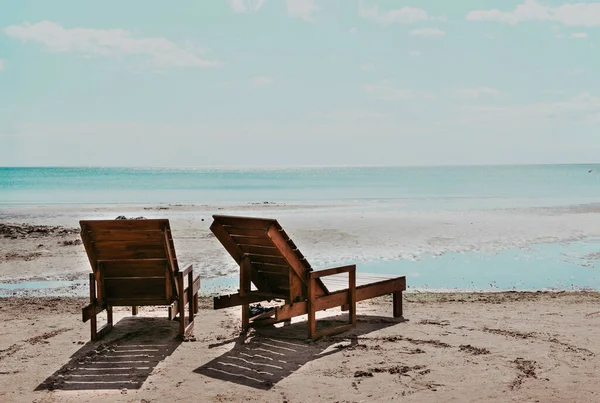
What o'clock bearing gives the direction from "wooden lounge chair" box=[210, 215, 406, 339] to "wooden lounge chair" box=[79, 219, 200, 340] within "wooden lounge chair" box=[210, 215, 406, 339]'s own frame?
"wooden lounge chair" box=[79, 219, 200, 340] is roughly at 7 o'clock from "wooden lounge chair" box=[210, 215, 406, 339].

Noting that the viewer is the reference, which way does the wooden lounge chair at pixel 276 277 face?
facing away from the viewer and to the right of the viewer

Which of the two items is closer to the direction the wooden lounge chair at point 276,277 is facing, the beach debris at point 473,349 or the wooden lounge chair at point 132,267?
the beach debris
